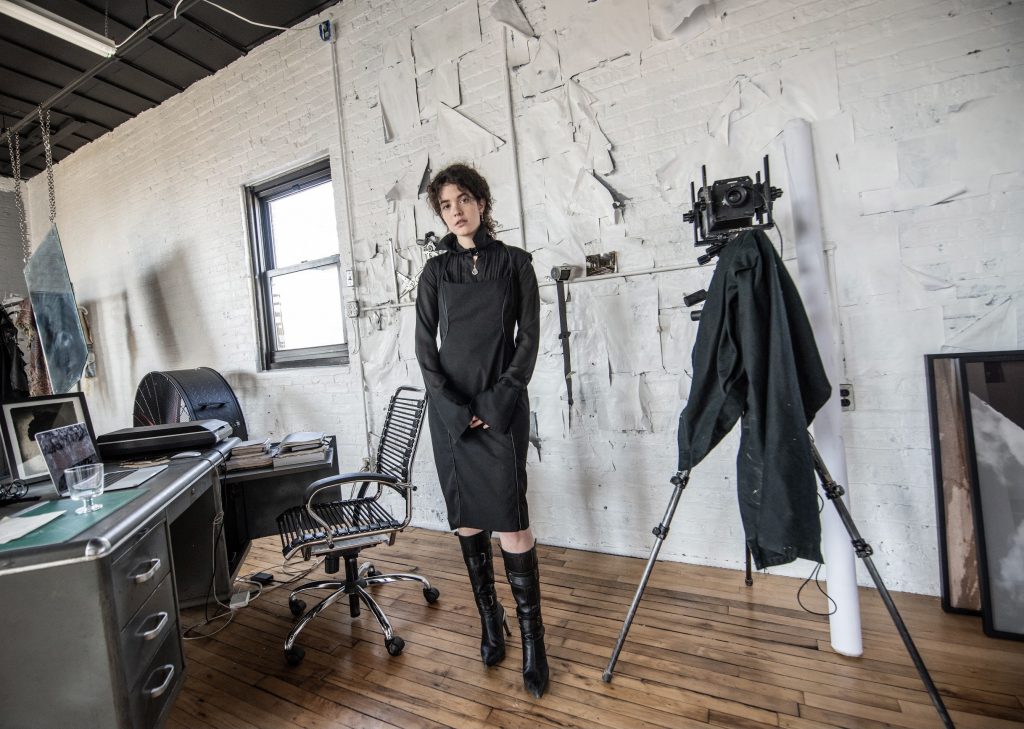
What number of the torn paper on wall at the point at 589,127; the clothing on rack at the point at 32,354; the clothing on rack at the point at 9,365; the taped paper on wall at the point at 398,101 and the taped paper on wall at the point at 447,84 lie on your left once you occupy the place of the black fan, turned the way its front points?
3

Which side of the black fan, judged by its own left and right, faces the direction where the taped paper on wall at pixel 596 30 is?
left

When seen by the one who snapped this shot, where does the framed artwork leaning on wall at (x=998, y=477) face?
facing the viewer

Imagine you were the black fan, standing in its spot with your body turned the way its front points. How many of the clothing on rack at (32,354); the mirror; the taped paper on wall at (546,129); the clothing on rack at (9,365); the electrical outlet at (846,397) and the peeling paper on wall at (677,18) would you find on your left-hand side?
3

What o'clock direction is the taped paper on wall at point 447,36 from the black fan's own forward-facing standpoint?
The taped paper on wall is roughly at 9 o'clock from the black fan.

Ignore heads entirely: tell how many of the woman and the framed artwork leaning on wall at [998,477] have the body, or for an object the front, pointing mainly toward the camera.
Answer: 2

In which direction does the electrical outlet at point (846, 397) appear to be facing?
toward the camera

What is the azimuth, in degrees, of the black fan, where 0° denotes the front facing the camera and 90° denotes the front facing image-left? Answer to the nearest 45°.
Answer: approximately 45°

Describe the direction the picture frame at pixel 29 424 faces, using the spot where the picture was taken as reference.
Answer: facing the viewer and to the right of the viewer
